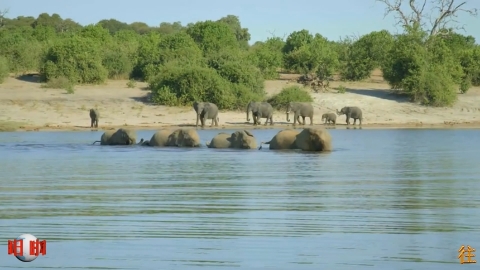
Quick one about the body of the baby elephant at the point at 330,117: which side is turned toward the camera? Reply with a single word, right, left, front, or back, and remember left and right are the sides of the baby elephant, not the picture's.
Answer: left

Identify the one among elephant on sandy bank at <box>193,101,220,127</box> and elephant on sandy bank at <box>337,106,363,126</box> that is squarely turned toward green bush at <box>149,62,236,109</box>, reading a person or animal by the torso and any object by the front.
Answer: elephant on sandy bank at <box>337,106,363,126</box>

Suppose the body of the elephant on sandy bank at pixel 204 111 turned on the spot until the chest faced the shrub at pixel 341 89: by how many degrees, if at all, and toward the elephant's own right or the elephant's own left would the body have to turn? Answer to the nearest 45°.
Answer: approximately 180°

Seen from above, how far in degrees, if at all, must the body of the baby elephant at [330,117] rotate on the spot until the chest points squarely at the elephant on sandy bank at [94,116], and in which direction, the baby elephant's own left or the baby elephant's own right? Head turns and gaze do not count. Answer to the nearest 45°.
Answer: approximately 45° to the baby elephant's own left

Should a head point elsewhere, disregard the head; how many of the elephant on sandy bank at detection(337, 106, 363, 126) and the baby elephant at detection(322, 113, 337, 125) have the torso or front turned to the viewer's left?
2

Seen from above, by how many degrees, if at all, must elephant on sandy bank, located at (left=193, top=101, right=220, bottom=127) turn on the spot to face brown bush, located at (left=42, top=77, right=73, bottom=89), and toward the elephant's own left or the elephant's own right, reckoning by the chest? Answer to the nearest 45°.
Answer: approximately 90° to the elephant's own right

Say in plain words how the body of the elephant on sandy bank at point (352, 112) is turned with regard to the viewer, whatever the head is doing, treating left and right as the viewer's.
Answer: facing to the left of the viewer

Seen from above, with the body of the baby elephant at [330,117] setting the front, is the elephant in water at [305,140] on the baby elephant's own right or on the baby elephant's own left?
on the baby elephant's own left

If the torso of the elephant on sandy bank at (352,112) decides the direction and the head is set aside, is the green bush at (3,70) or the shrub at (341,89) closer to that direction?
the green bush

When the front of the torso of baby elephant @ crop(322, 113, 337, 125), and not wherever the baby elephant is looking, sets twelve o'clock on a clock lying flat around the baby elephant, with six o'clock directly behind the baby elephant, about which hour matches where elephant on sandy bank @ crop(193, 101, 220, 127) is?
The elephant on sandy bank is roughly at 11 o'clock from the baby elephant.

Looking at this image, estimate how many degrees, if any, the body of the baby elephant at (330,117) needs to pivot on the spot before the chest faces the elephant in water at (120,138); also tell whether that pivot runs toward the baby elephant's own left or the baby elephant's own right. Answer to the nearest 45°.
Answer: approximately 45° to the baby elephant's own left
